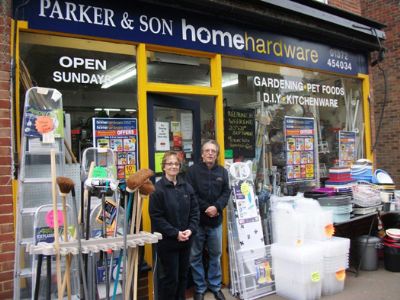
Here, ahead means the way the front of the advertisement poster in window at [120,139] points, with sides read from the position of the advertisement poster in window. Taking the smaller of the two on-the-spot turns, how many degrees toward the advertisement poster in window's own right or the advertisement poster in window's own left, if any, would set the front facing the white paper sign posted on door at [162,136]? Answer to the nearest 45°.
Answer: approximately 135° to the advertisement poster in window's own left

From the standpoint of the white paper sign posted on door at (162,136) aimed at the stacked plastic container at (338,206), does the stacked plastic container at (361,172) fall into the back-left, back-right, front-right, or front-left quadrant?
front-left

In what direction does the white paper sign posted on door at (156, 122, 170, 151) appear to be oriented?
toward the camera

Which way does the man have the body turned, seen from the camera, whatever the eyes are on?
toward the camera

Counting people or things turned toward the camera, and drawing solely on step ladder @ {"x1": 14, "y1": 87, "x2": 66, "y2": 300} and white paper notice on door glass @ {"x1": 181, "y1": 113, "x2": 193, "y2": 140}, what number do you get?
2

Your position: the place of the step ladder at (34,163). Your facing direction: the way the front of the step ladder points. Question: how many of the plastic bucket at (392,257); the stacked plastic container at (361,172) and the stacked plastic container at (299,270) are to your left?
3

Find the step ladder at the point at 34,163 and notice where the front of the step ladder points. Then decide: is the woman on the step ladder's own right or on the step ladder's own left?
on the step ladder's own left

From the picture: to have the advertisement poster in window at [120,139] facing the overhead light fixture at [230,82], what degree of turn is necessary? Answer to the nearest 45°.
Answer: approximately 135° to its left

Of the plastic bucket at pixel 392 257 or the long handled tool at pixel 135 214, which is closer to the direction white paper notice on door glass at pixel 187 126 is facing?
the long handled tool
